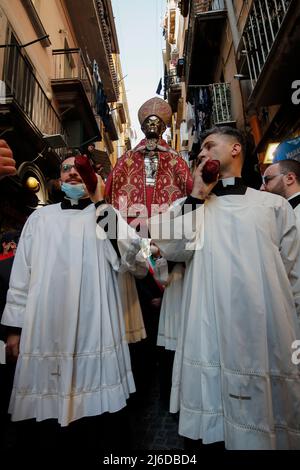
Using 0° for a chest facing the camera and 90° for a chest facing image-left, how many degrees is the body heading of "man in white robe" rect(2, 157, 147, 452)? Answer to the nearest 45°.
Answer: approximately 0°

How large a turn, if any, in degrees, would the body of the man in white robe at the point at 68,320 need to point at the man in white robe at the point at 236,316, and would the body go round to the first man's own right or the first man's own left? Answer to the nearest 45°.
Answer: approximately 45° to the first man's own left

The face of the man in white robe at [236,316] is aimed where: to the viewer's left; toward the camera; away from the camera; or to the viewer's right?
to the viewer's left
